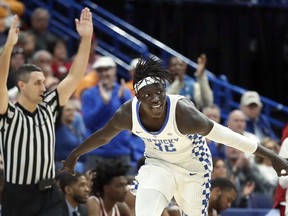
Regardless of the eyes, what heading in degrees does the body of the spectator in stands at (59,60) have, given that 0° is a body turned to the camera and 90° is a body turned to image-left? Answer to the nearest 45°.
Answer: approximately 0°

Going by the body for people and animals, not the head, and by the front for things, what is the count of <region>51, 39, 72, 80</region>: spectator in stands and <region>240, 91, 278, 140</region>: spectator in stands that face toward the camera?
2

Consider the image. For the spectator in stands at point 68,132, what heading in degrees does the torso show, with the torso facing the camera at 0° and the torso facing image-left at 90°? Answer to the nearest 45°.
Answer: approximately 315°
